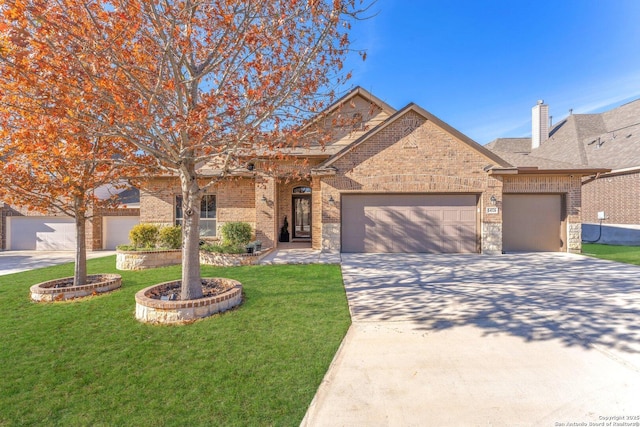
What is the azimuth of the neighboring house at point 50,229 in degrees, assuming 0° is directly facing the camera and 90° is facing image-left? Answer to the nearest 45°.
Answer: approximately 0°

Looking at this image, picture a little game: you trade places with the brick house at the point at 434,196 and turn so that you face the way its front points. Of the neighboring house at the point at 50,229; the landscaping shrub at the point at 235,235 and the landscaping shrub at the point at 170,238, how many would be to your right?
3

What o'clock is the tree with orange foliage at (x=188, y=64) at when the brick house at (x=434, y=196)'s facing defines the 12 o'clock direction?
The tree with orange foliage is roughly at 1 o'clock from the brick house.

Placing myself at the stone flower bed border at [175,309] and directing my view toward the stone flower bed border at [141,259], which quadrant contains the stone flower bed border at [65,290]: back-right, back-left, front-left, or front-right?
front-left

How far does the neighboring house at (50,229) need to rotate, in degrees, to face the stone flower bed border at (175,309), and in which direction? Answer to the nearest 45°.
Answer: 0° — it already faces it

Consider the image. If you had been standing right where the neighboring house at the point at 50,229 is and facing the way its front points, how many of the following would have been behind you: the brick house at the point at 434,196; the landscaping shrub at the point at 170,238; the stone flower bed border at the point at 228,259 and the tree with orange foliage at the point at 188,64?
0

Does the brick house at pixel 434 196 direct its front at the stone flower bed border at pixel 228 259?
no

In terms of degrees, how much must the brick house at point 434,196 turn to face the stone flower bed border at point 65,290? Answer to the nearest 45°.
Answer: approximately 45° to its right

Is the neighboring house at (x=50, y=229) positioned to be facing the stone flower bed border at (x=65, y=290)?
yes

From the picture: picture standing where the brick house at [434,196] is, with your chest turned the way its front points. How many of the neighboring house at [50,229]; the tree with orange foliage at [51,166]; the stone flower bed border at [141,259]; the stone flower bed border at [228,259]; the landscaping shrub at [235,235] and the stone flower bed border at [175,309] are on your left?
0

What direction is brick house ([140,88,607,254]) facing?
toward the camera

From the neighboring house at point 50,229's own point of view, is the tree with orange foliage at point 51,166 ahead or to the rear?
ahead

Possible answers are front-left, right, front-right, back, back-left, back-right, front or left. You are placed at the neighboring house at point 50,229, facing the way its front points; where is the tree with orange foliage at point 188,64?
front

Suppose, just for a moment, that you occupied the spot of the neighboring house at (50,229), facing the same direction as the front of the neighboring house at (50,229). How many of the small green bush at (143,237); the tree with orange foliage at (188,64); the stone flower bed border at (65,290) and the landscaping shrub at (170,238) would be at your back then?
0

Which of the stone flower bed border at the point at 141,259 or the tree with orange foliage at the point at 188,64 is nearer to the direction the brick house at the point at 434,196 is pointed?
the tree with orange foliage

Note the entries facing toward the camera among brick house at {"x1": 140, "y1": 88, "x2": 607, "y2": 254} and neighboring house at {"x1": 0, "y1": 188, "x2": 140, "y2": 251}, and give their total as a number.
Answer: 2

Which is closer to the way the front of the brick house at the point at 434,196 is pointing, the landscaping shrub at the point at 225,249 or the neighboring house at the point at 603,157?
the landscaping shrub
